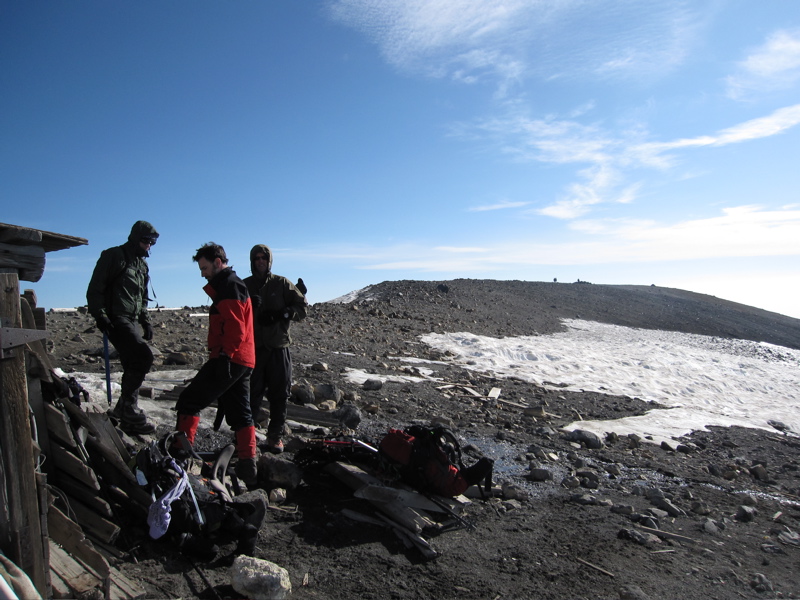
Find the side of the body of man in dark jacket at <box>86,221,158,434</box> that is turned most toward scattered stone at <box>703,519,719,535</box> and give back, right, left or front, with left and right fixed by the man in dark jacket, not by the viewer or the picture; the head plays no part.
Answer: front

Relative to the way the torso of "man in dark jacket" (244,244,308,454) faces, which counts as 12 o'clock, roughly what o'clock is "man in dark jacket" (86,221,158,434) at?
"man in dark jacket" (86,221,158,434) is roughly at 3 o'clock from "man in dark jacket" (244,244,308,454).

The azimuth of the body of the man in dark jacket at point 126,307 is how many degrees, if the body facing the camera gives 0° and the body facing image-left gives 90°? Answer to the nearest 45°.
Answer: approximately 315°

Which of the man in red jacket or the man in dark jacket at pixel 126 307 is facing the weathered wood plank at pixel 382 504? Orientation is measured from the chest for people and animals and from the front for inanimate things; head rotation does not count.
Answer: the man in dark jacket

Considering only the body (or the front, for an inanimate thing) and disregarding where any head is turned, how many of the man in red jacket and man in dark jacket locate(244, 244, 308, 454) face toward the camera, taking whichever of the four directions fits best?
1

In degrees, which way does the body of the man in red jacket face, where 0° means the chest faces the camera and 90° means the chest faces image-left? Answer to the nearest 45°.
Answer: approximately 90°

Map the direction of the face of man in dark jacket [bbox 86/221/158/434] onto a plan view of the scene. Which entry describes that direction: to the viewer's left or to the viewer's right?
to the viewer's right

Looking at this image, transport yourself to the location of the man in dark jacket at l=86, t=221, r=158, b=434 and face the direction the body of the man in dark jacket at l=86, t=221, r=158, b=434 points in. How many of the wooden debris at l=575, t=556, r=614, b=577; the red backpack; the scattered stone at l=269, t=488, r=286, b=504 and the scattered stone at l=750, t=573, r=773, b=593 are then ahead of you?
4

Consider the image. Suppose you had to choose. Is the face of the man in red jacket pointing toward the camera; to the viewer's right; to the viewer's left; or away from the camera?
to the viewer's left

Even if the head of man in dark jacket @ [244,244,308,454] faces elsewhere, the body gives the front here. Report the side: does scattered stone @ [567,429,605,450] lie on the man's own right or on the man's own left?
on the man's own left

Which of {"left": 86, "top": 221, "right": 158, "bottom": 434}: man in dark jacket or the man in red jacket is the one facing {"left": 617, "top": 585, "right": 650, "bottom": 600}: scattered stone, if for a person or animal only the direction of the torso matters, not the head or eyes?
the man in dark jacket

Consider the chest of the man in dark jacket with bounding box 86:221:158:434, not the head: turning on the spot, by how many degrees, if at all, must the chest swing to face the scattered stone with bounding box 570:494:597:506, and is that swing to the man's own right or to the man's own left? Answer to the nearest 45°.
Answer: approximately 45° to the man's own left

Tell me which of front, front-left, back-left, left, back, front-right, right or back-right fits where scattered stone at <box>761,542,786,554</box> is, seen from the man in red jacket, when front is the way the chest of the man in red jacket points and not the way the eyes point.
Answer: back

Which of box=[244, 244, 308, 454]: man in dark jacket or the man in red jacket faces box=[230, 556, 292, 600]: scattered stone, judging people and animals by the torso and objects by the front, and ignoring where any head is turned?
the man in dark jacket

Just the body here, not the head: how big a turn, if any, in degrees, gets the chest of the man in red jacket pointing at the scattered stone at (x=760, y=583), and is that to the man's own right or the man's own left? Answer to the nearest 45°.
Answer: approximately 180°

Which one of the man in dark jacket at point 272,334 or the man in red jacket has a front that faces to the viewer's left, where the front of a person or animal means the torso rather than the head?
the man in red jacket

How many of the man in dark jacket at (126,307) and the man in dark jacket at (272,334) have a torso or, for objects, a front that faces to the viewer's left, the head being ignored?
0

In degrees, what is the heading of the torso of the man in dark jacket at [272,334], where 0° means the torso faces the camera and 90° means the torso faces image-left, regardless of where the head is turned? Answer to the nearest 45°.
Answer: approximately 0°

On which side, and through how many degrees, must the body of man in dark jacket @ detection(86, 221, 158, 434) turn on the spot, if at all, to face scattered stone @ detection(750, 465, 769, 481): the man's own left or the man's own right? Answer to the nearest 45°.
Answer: approximately 45° to the man's own left
